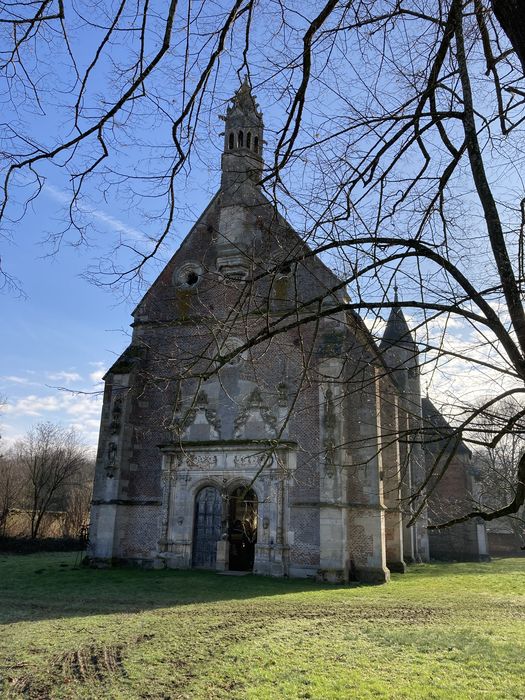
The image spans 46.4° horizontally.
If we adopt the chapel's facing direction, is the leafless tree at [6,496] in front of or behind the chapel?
behind

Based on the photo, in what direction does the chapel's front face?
toward the camera
